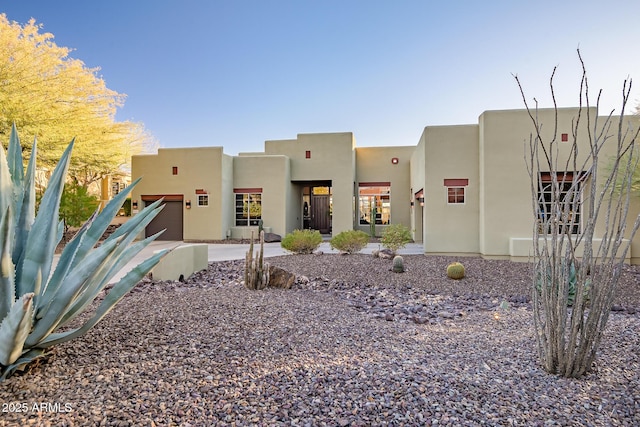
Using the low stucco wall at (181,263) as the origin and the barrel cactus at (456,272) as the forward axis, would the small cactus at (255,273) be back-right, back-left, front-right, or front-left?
front-right

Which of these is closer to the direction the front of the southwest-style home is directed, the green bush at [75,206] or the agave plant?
the agave plant

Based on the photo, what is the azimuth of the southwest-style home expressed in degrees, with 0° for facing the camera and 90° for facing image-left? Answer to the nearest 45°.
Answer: approximately 0°

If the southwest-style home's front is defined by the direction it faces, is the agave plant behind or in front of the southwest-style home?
in front

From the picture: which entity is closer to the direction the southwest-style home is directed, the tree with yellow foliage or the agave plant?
the agave plant

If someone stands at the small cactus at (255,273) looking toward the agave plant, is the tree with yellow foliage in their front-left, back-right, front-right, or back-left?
back-right

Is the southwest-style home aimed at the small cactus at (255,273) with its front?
yes

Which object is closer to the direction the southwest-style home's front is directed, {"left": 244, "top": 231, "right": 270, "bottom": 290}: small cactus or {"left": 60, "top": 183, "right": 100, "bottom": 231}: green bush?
the small cactus

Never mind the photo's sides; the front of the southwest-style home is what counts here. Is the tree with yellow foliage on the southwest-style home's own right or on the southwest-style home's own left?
on the southwest-style home's own right

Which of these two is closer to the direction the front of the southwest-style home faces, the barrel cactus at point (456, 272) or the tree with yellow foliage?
the barrel cactus

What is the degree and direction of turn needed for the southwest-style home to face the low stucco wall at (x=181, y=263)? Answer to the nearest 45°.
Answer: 0° — it already faces it

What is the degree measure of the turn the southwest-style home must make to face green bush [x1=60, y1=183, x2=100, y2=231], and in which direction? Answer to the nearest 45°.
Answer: approximately 45° to its right

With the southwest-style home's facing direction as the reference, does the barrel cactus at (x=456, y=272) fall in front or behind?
in front
